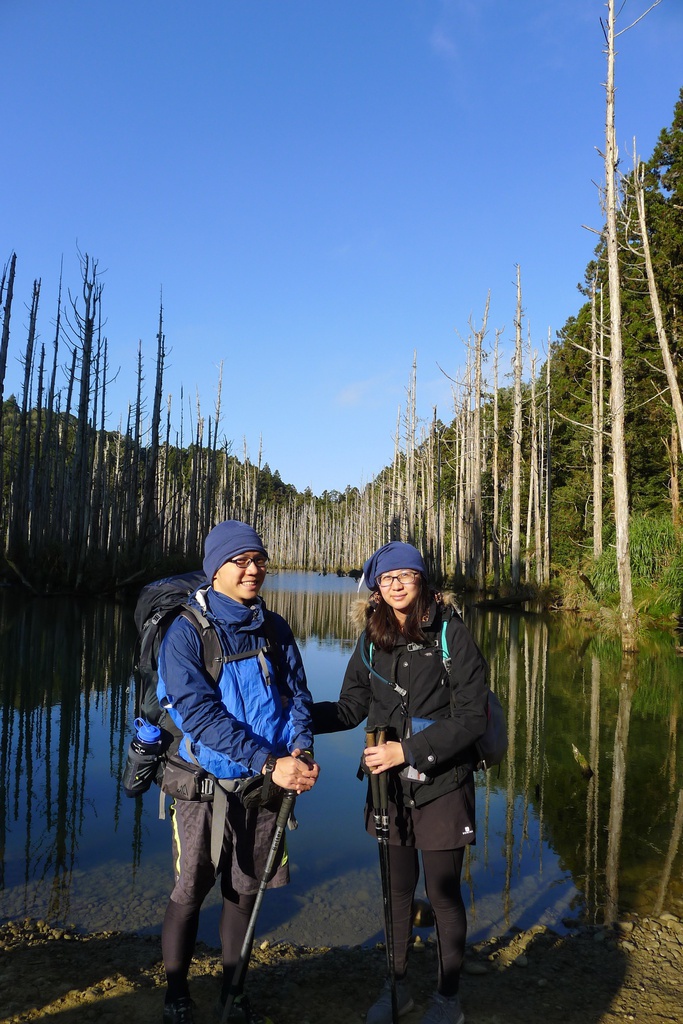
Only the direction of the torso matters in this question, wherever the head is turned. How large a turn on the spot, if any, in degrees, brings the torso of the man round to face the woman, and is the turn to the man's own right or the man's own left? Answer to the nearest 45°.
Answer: approximately 45° to the man's own left

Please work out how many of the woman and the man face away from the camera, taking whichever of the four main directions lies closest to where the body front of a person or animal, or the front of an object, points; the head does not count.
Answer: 0

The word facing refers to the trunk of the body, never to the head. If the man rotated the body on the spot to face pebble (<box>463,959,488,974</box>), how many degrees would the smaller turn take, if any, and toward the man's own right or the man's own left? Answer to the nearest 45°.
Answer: approximately 90° to the man's own left

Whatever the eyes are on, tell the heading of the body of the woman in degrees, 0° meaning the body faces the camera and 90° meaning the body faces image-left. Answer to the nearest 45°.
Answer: approximately 45°

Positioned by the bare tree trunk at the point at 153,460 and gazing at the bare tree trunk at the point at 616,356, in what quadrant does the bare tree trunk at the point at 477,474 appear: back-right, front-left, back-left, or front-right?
front-left

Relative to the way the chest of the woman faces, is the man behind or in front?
in front

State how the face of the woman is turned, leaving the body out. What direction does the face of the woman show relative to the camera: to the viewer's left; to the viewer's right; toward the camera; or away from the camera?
toward the camera

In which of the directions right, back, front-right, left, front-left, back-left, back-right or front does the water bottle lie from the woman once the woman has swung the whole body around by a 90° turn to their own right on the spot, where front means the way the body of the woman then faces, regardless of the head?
front-left

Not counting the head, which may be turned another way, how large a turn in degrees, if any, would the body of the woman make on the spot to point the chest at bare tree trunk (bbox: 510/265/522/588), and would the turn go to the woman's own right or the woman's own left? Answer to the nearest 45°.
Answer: approximately 135° to the woman's own right

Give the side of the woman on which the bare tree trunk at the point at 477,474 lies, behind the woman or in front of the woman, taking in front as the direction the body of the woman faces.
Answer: behind

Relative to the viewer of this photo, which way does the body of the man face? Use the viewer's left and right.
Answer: facing the viewer and to the right of the viewer

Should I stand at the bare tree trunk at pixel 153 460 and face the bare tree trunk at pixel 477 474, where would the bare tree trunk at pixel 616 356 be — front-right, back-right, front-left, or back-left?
front-right
